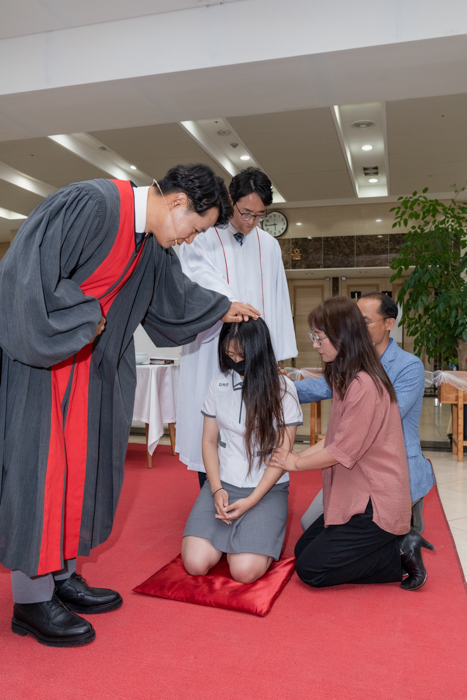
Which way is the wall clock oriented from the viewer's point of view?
toward the camera

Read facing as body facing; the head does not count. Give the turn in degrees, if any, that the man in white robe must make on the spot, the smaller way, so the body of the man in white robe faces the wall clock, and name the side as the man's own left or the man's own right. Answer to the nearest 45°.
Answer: approximately 180°

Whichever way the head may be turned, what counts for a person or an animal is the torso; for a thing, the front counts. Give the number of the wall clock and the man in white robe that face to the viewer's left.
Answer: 0

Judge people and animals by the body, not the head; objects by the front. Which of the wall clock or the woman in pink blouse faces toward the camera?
the wall clock

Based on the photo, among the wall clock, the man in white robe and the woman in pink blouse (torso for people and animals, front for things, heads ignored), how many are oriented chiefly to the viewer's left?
1

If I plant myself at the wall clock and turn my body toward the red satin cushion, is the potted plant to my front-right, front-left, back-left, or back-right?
front-left

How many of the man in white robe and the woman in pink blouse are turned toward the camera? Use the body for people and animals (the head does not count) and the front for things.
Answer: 1

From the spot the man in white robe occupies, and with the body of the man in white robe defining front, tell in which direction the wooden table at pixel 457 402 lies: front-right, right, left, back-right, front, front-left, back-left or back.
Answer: back-left

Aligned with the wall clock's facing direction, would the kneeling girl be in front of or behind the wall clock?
in front

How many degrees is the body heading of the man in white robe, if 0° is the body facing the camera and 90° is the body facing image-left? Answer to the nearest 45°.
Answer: approximately 0°

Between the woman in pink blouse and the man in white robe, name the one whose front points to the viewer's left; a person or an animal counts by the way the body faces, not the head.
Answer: the woman in pink blouse

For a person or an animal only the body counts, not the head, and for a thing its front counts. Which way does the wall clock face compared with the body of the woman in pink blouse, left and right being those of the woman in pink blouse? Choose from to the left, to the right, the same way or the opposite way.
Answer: to the left

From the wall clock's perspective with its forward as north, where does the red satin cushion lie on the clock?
The red satin cushion is roughly at 12 o'clock from the wall clock.

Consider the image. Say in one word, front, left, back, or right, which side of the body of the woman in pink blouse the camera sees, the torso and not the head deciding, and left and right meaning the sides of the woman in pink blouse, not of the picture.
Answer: left

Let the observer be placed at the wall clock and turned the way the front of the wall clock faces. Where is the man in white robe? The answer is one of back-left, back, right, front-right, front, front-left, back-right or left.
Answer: front

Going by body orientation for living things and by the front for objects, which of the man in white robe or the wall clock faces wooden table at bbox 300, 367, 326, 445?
the wall clock
